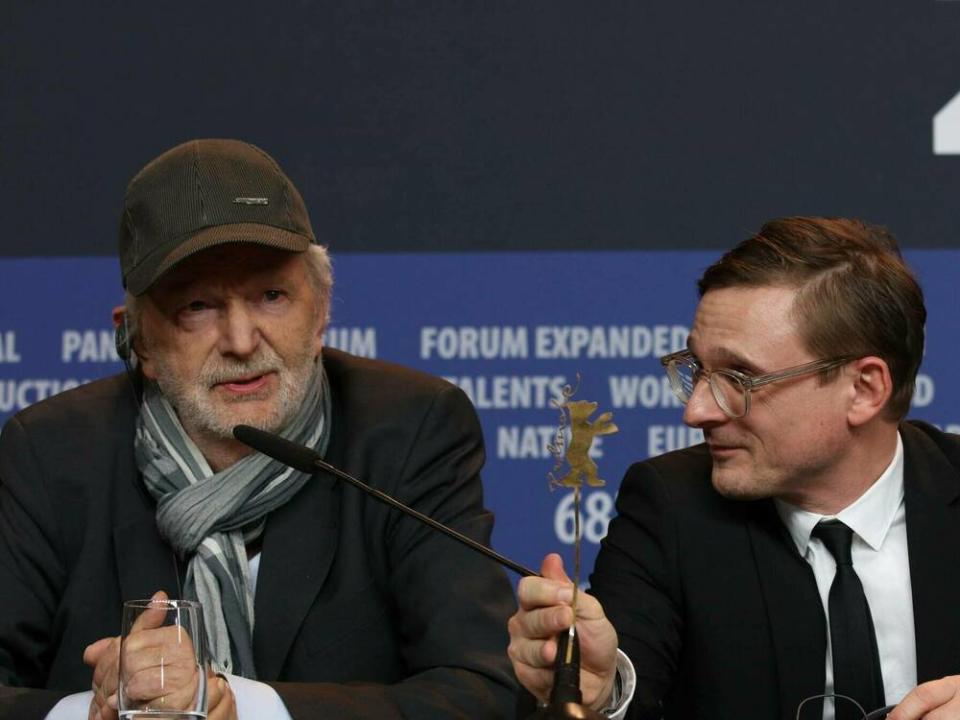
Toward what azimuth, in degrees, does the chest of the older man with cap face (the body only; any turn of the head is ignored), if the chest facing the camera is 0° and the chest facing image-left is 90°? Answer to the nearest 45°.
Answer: approximately 0°
